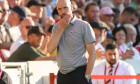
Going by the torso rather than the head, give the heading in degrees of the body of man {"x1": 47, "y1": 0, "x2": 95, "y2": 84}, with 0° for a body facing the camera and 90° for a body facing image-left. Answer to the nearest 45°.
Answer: approximately 45°

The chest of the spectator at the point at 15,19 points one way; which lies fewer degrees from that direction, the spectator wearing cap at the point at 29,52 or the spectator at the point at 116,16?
the spectator wearing cap

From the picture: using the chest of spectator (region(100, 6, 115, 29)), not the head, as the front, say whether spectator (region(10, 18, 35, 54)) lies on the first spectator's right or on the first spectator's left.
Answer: on the first spectator's right

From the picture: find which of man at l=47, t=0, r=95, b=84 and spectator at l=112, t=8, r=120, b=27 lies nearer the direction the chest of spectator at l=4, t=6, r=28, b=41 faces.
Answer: the man

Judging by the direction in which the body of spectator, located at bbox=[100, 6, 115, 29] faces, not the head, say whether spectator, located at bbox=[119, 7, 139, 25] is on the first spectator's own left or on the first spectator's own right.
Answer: on the first spectator's own left

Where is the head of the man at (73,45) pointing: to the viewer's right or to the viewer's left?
to the viewer's left
